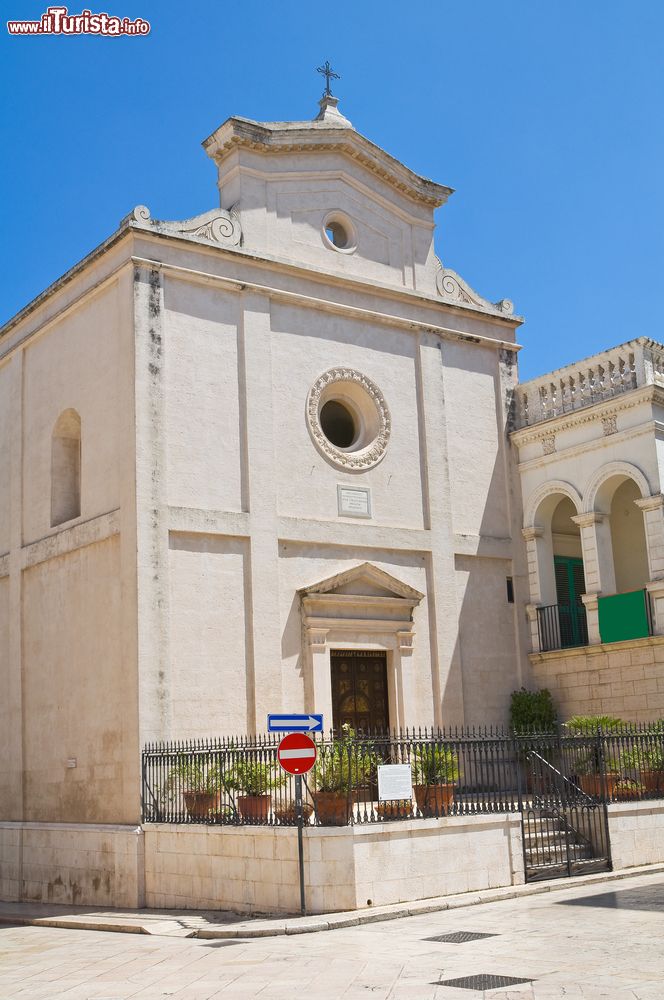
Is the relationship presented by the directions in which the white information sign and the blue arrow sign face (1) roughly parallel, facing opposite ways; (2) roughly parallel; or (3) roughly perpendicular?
roughly parallel

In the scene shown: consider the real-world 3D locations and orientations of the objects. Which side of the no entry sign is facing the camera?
front

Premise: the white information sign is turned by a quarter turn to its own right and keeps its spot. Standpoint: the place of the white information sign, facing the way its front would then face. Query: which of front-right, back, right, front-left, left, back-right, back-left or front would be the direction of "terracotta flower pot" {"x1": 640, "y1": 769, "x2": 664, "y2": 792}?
back-right

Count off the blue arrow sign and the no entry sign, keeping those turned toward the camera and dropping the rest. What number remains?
2

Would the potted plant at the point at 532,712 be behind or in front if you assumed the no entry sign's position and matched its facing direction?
behind

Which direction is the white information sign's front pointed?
toward the camera

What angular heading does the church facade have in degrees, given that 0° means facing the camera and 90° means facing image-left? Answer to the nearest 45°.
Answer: approximately 315°

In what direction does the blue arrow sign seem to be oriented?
toward the camera

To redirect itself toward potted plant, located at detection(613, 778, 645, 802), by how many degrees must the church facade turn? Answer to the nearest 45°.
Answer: approximately 45° to its left

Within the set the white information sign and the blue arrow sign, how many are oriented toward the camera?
2
